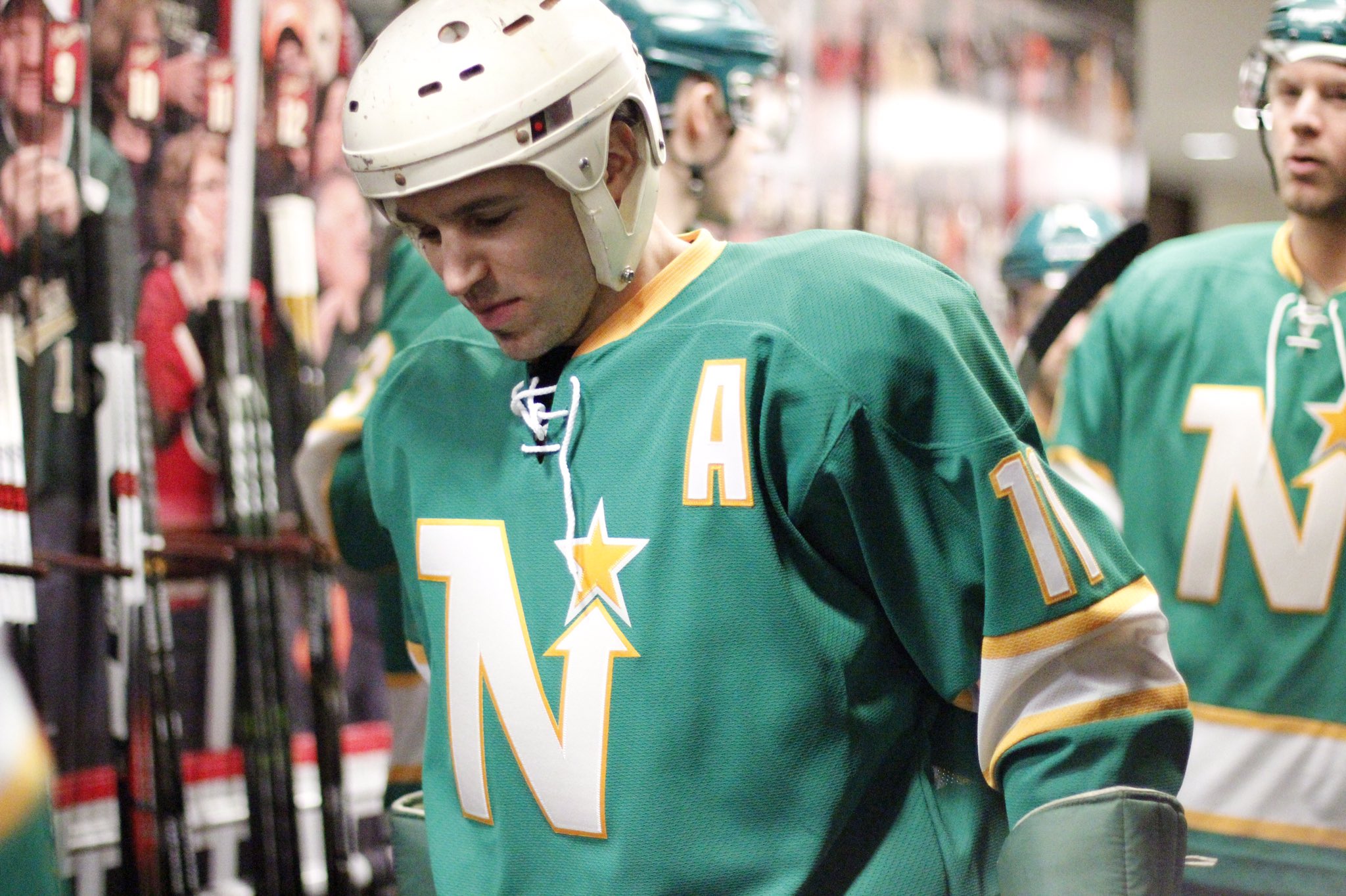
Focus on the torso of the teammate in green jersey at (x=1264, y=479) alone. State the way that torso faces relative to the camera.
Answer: toward the camera

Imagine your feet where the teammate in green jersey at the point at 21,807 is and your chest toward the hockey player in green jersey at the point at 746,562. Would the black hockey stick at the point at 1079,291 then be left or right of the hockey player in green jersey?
left

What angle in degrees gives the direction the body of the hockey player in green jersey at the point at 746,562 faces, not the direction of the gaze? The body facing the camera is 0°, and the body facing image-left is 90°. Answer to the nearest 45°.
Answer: approximately 45°

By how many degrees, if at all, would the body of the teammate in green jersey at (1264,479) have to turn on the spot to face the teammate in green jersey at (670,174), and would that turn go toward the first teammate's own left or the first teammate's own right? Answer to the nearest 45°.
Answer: approximately 90° to the first teammate's own right

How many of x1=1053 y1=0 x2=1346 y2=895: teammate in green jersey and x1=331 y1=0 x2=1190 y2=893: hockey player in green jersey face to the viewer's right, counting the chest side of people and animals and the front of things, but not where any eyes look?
0

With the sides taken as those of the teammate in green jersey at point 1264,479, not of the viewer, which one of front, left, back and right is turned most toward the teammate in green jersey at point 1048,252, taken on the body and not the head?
back

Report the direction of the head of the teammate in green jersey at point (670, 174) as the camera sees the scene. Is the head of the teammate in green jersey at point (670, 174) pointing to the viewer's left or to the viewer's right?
to the viewer's right

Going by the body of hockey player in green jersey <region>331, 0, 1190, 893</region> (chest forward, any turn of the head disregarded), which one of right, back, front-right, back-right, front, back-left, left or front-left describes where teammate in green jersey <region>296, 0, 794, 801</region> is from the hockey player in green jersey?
back-right

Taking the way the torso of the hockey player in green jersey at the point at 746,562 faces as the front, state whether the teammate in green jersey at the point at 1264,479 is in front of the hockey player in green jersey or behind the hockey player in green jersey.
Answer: behind
